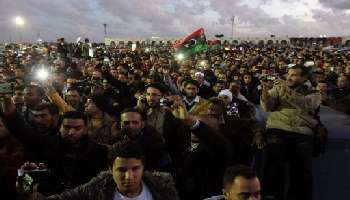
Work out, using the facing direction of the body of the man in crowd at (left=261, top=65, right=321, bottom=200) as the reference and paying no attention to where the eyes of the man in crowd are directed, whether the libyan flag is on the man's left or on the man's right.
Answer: on the man's right

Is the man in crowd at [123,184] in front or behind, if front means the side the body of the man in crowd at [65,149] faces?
in front

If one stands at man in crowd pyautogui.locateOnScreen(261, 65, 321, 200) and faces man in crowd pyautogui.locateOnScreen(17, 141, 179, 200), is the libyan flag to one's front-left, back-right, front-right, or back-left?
back-right

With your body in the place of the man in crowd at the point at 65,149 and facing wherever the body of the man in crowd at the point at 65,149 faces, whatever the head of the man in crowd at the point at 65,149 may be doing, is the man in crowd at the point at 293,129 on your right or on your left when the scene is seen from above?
on your left

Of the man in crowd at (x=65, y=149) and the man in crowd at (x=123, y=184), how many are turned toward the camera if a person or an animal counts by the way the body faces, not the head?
2

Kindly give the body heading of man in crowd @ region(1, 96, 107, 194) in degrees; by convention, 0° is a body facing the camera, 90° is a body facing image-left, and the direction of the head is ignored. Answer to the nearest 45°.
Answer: approximately 0°

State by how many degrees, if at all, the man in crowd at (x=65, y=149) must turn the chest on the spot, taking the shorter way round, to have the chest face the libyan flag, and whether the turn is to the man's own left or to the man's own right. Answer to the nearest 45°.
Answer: approximately 135° to the man's own left

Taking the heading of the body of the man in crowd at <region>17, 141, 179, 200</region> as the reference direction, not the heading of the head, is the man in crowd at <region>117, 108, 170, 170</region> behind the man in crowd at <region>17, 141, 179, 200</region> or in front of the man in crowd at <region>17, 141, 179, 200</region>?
behind
